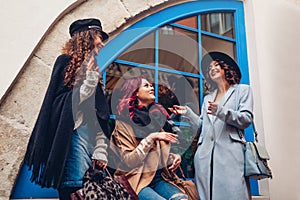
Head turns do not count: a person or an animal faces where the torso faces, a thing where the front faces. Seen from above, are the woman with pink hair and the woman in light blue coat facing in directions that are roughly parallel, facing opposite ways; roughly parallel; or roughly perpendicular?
roughly perpendicular

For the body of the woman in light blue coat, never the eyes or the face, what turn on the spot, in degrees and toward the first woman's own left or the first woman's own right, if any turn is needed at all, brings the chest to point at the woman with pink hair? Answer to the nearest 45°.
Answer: approximately 45° to the first woman's own right

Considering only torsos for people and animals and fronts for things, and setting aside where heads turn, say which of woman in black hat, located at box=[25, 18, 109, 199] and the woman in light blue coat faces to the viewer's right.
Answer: the woman in black hat

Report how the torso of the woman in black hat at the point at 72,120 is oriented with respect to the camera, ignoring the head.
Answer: to the viewer's right

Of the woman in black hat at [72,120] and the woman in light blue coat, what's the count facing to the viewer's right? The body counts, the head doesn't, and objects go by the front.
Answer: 1

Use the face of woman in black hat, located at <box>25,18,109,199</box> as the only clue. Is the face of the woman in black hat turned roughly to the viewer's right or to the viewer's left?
to the viewer's right

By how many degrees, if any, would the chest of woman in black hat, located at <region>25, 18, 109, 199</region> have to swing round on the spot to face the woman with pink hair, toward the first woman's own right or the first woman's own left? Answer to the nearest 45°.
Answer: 0° — they already face them

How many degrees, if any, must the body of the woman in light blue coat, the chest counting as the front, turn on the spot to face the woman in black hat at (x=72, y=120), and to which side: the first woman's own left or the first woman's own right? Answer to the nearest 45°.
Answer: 0° — they already face them

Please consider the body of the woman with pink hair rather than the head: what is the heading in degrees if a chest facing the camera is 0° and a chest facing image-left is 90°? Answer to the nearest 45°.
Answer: approximately 315°

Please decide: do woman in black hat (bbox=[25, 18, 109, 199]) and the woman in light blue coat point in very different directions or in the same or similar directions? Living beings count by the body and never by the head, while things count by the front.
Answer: very different directions
